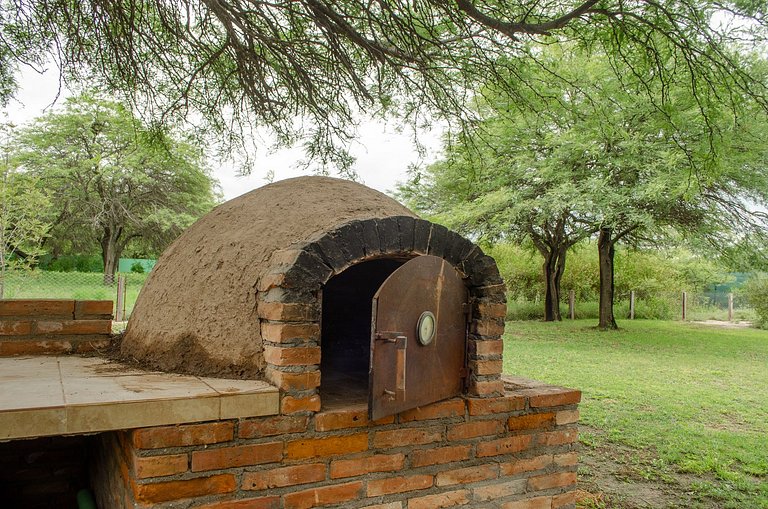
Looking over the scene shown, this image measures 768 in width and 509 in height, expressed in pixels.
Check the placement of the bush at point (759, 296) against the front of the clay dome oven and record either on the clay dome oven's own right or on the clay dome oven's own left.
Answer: on the clay dome oven's own left

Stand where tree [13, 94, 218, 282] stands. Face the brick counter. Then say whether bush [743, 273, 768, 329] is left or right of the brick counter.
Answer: left

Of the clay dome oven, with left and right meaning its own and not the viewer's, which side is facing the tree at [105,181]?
back

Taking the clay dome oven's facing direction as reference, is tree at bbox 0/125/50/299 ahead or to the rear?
to the rear

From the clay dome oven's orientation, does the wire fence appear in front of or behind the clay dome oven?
behind

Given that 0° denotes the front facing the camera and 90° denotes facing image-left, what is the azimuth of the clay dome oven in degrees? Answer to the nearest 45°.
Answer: approximately 315°

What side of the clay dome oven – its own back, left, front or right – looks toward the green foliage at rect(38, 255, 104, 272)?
back

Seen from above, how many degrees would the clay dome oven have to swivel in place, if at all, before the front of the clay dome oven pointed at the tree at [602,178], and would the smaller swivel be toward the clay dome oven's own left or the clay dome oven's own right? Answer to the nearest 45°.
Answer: approximately 90° to the clay dome oven's own left

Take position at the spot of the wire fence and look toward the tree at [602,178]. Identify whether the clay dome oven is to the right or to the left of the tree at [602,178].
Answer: right

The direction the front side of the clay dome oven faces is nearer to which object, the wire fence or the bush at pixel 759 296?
the bush

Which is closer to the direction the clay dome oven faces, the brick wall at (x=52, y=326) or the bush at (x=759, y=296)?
the bush
